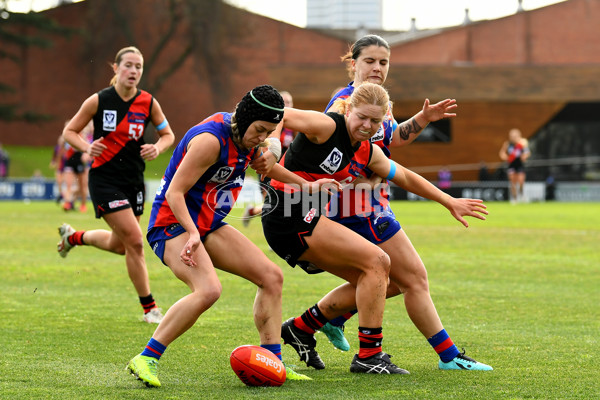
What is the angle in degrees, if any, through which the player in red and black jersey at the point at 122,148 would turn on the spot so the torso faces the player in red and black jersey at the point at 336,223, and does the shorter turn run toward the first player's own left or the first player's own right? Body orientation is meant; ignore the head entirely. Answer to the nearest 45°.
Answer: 0° — they already face them

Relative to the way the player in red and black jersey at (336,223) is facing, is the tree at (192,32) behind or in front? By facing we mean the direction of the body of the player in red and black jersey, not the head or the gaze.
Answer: behind

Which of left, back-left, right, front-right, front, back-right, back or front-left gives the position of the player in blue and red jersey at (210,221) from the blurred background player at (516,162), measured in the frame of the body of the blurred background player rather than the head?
front

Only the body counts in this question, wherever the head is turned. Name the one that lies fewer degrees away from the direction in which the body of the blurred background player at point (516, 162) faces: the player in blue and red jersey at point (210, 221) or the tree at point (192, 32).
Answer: the player in blue and red jersey

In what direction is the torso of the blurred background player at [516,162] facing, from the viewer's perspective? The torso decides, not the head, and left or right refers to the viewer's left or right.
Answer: facing the viewer

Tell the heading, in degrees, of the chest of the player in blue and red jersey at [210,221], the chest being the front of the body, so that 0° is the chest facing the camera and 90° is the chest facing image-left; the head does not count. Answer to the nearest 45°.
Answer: approximately 315°

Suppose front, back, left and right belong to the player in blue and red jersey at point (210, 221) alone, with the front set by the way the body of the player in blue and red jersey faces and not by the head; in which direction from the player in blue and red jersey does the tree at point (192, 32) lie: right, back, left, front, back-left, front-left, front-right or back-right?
back-left

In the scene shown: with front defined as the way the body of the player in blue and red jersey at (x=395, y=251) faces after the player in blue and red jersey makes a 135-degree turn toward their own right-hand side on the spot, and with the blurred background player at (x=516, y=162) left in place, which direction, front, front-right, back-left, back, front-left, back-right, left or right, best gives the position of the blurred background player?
right

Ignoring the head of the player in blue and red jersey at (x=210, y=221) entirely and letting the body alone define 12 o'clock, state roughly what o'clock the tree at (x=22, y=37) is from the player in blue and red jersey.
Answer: The tree is roughly at 7 o'clock from the player in blue and red jersey.
